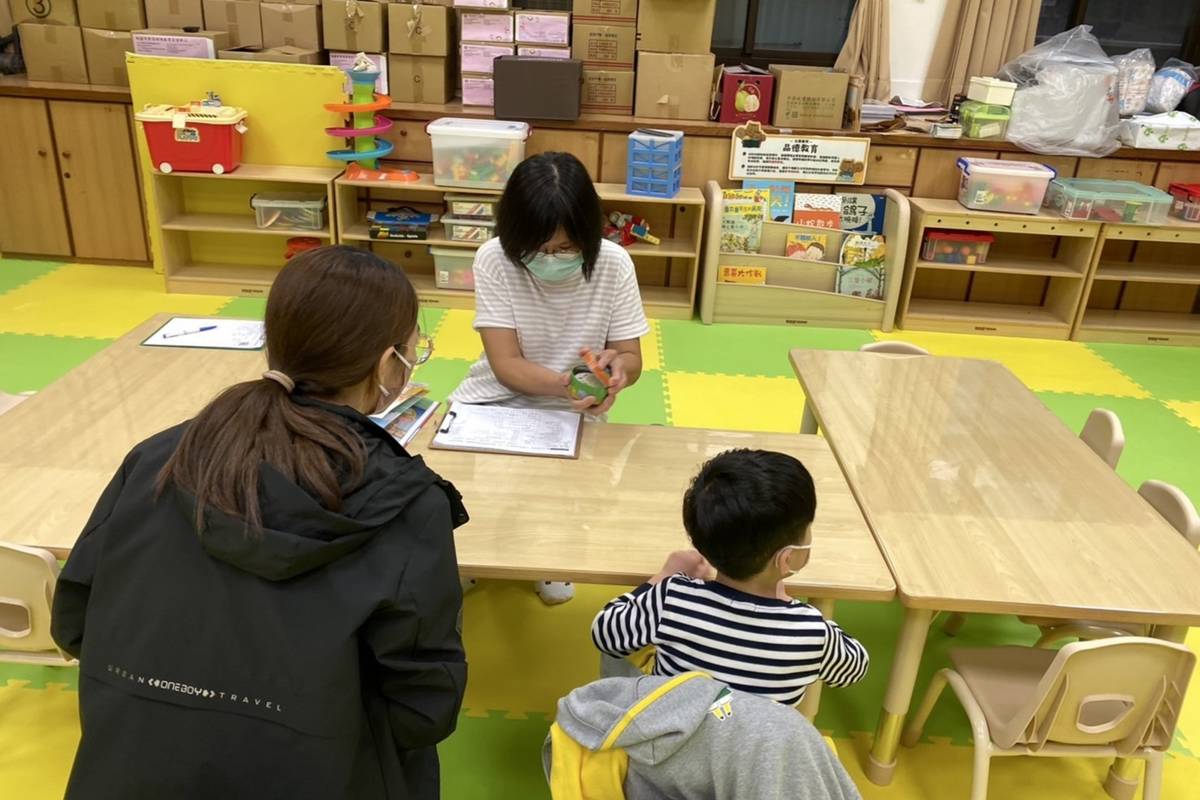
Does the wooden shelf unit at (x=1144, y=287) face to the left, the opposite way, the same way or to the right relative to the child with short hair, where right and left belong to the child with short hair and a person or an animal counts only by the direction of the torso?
the opposite way

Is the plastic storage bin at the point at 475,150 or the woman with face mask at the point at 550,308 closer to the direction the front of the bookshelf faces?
the woman with face mask

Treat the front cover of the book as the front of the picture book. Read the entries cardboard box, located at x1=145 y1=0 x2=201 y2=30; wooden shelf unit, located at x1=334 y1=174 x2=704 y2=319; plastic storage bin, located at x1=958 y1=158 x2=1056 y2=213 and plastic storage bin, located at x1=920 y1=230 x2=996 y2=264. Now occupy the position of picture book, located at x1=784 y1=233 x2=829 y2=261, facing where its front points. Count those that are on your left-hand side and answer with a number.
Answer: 2

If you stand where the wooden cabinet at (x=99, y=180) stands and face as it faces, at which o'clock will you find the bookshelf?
The bookshelf is roughly at 10 o'clock from the wooden cabinet.

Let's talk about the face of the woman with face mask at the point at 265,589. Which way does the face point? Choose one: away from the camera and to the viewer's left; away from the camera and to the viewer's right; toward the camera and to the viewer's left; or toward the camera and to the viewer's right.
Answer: away from the camera and to the viewer's right

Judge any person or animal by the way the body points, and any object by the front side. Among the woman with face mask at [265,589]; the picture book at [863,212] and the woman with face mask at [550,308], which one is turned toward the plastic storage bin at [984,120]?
the woman with face mask at [265,589]

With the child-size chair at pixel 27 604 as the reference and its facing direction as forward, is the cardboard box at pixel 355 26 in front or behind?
in front

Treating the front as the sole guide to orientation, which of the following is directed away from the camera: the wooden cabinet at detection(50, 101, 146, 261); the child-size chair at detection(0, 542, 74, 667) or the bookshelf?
the child-size chair

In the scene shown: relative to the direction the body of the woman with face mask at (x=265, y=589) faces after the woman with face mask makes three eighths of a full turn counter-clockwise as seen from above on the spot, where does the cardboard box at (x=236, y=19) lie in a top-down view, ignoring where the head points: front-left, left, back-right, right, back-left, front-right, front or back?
right

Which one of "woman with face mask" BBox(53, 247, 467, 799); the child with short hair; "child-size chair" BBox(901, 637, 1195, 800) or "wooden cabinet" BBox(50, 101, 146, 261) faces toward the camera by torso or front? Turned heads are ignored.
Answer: the wooden cabinet

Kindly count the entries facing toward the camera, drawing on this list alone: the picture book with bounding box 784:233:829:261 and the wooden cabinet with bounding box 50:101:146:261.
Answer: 2

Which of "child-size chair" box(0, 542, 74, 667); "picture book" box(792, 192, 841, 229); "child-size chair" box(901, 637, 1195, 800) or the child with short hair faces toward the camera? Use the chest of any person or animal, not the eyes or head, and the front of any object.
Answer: the picture book
